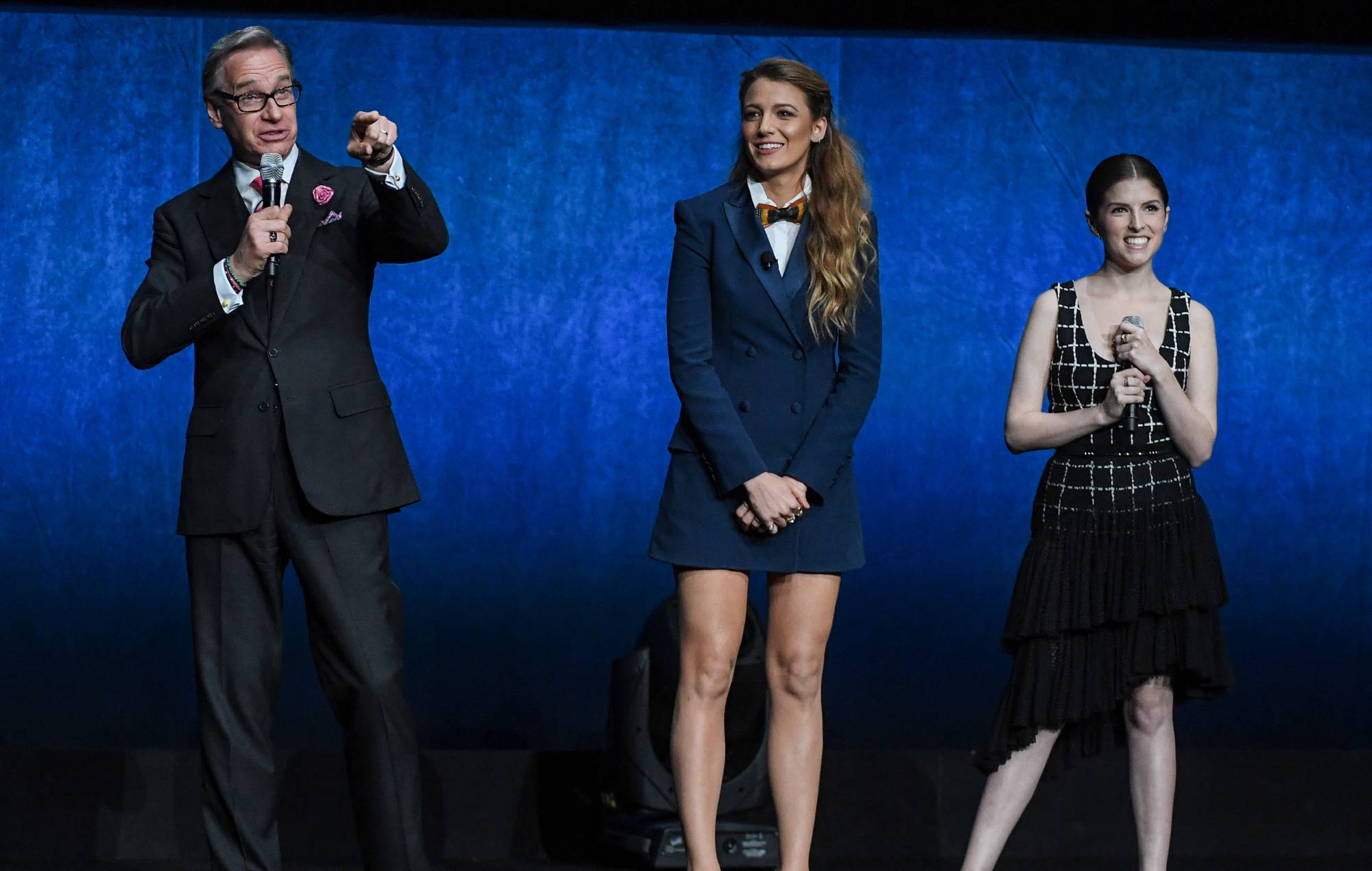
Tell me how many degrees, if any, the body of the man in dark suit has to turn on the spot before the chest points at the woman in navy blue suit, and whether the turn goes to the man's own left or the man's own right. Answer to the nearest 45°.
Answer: approximately 90° to the man's own left

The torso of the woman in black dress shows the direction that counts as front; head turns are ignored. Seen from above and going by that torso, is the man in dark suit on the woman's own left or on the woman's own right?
on the woman's own right

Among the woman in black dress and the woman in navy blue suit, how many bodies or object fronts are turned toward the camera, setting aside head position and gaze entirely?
2

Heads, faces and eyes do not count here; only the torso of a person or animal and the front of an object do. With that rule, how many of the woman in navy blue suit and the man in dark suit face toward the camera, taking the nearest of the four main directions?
2

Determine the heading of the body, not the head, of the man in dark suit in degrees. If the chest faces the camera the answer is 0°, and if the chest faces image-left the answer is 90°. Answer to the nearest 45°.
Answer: approximately 0°

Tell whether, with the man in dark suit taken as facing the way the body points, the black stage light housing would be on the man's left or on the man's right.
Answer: on the man's left

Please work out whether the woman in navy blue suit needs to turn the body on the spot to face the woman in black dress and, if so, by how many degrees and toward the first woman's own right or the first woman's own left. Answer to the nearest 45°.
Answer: approximately 90° to the first woman's own left

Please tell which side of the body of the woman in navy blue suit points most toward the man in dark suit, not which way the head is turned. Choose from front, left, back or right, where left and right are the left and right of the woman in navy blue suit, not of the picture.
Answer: right

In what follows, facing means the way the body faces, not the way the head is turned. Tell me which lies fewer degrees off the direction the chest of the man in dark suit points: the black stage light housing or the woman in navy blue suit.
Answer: the woman in navy blue suit
